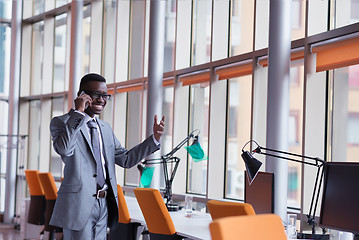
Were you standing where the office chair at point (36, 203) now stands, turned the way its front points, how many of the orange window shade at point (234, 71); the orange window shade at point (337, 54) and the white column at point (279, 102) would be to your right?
3

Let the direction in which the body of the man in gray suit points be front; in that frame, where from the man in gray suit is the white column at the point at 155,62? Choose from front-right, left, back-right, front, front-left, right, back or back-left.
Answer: back-left

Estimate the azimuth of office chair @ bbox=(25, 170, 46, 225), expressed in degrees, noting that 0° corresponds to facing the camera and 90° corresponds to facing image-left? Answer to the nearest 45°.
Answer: approximately 225°

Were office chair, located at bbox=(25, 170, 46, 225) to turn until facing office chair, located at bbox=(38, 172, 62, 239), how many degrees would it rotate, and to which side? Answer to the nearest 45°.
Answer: approximately 135° to its right

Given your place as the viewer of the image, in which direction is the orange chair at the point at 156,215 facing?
facing away from the viewer and to the right of the viewer

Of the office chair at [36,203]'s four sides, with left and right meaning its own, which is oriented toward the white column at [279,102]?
right

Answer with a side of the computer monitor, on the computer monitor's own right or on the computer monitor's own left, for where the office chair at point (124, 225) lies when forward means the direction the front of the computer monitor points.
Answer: on the computer monitor's own right

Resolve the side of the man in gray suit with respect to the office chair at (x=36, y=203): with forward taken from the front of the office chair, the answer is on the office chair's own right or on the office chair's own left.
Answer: on the office chair's own right

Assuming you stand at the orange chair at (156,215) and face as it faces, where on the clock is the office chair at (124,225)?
The office chair is roughly at 10 o'clock from the orange chair.

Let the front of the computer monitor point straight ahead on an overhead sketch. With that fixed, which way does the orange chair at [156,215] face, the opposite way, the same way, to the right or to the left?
the opposite way
